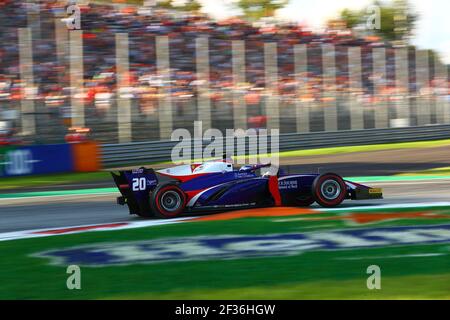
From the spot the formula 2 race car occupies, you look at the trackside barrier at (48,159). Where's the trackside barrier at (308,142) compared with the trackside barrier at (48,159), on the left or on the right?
right

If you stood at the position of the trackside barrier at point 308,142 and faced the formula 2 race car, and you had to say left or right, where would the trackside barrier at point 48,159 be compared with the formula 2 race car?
right

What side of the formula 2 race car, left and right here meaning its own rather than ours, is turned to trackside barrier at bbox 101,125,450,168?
left

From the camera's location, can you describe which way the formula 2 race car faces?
facing to the right of the viewer

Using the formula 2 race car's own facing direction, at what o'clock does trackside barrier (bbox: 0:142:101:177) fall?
The trackside barrier is roughly at 8 o'clock from the formula 2 race car.
